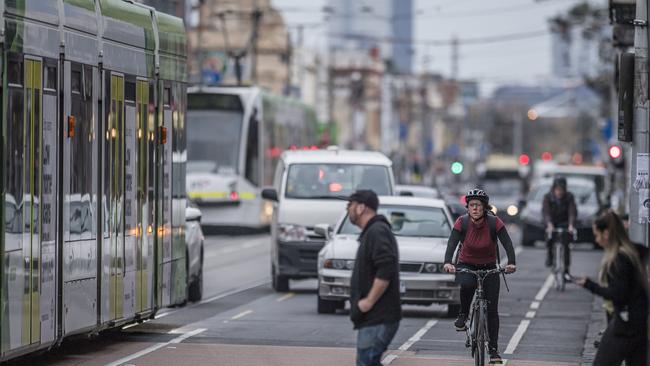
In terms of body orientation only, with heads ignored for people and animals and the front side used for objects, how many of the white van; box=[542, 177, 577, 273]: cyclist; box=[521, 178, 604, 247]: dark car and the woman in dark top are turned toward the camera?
3

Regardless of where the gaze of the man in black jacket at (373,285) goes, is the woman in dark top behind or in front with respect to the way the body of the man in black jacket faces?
behind

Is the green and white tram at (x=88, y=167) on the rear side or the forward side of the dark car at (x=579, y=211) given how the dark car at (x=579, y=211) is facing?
on the forward side

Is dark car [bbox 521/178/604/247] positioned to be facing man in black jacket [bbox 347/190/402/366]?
yes

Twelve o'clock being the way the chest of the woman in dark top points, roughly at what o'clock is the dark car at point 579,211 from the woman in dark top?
The dark car is roughly at 3 o'clock from the woman in dark top.

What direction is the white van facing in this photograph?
toward the camera

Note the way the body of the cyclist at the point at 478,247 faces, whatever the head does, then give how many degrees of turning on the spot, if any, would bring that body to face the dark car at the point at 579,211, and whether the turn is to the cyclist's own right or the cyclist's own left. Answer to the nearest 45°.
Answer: approximately 180°

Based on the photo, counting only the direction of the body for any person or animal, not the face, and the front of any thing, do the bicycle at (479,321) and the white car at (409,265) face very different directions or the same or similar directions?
same or similar directions

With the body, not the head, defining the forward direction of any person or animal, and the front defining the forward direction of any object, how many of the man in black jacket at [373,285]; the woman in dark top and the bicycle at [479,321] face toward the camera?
1

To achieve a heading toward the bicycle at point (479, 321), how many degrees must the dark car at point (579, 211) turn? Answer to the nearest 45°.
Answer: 0° — it already faces it

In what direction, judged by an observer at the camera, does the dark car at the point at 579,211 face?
facing the viewer

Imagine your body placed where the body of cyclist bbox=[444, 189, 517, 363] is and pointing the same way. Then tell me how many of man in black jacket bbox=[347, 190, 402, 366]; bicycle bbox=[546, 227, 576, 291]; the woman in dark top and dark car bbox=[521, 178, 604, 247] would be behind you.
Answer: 2

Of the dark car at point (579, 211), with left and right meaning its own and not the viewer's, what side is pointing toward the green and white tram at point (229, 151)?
right

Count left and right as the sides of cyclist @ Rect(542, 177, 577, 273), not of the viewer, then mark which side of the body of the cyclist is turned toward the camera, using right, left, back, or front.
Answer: front

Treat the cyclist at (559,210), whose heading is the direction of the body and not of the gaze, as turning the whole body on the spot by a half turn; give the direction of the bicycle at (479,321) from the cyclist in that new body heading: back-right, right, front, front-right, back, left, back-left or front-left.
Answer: back

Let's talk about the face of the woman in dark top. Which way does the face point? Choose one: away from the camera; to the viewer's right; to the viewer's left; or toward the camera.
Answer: to the viewer's left

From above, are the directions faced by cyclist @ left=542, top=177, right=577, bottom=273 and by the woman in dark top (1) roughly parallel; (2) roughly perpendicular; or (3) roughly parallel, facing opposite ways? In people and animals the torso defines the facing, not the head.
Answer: roughly perpendicular

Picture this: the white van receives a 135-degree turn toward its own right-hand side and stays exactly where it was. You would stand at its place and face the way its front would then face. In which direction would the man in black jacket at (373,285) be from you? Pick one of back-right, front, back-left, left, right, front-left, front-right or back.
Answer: back-left
